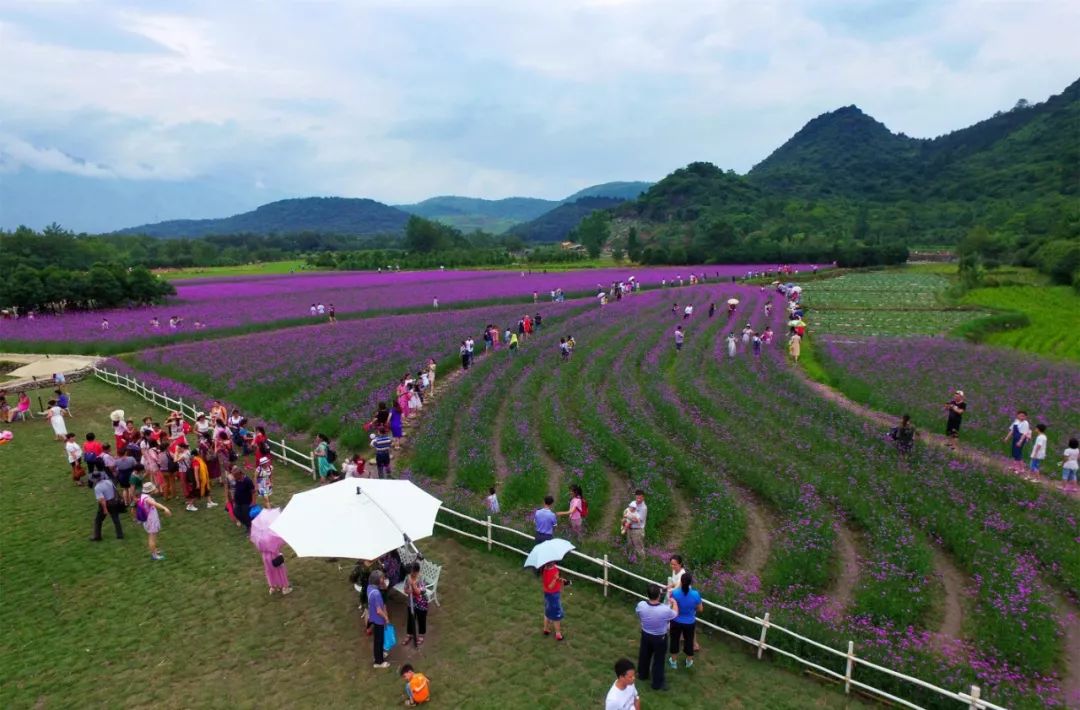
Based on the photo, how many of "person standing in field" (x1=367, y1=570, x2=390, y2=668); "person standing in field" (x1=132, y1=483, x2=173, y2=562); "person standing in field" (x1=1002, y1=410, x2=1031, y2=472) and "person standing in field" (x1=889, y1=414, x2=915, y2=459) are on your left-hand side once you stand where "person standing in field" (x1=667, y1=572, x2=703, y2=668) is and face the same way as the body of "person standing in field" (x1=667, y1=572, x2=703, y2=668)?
2
